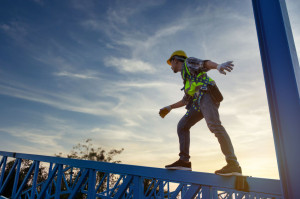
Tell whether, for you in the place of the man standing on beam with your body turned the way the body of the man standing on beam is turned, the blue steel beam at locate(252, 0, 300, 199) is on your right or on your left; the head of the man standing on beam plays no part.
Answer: on your left
